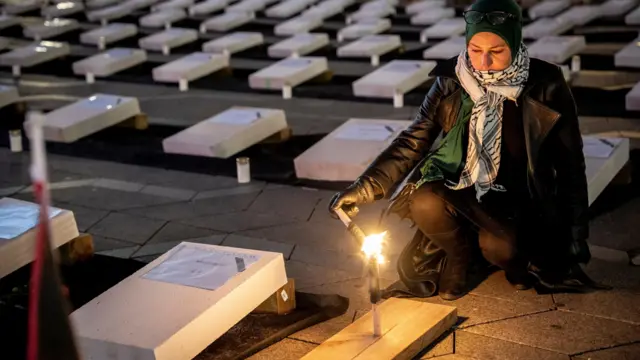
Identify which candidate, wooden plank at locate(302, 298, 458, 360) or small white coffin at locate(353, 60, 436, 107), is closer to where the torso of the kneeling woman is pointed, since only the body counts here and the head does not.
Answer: the wooden plank

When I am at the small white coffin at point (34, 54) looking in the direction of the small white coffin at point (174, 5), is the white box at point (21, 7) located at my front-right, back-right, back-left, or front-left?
front-left

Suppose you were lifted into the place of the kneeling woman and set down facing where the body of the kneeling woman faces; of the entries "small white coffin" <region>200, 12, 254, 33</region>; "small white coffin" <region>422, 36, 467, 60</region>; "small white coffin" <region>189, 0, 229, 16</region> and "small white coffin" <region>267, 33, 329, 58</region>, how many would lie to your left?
0

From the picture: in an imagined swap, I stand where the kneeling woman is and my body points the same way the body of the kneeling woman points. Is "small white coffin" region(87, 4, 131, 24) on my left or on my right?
on my right

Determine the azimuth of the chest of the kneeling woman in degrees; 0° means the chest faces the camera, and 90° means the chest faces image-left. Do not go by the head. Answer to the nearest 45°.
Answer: approximately 45°

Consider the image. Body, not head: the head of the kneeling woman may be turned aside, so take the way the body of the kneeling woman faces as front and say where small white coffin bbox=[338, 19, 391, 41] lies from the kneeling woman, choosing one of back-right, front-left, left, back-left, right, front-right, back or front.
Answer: back-right

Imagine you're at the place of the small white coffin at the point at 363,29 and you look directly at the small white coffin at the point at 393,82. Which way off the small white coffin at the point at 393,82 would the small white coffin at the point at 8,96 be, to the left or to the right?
right

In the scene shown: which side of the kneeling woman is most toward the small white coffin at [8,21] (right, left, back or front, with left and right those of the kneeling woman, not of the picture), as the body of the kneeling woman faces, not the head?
right

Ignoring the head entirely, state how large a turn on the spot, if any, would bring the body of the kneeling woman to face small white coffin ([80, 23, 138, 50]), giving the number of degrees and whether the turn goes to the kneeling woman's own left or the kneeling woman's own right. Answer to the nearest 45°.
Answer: approximately 90° to the kneeling woman's own right

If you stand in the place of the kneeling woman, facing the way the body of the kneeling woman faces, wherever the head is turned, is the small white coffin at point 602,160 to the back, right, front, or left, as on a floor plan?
back

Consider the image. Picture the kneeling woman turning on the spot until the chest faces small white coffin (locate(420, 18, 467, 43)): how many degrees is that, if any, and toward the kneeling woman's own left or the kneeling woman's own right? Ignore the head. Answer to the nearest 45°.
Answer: approximately 135° to the kneeling woman's own right

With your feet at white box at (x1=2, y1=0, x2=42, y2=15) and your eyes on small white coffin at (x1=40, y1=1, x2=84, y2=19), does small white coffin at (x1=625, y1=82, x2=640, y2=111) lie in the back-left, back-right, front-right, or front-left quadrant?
front-right

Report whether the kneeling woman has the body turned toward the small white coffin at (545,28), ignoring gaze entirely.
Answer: no

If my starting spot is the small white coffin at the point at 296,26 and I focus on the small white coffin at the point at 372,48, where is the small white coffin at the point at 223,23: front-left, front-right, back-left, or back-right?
back-right

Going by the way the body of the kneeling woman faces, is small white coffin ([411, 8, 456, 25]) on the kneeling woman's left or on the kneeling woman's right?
on the kneeling woman's right
